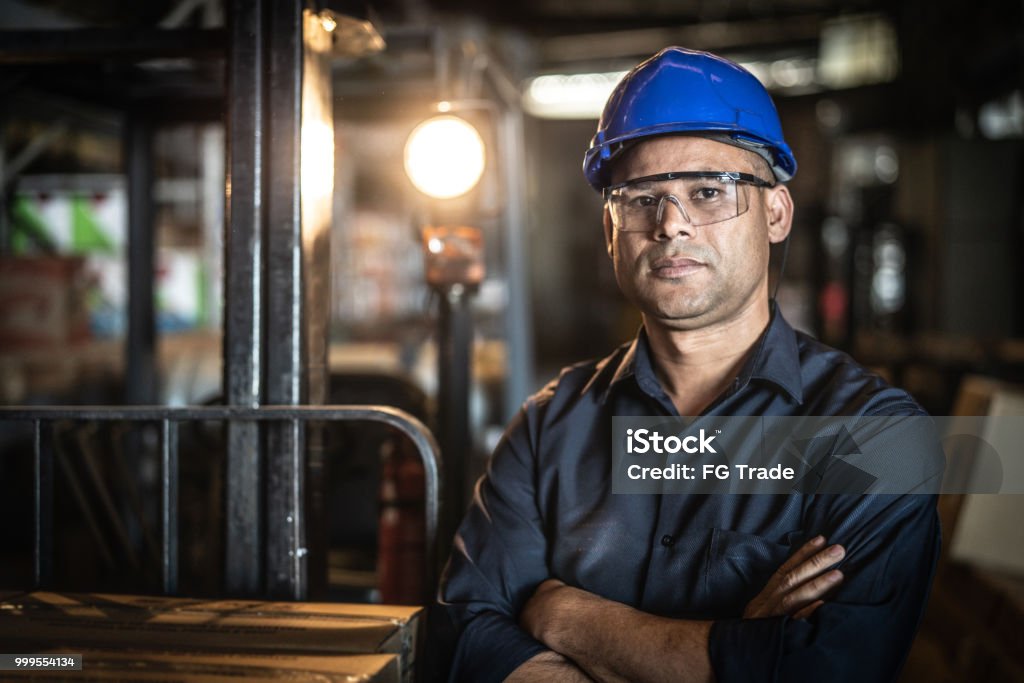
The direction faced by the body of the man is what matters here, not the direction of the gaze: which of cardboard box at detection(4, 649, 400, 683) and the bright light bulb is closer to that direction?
the cardboard box

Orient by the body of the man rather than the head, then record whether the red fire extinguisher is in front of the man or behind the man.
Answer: behind

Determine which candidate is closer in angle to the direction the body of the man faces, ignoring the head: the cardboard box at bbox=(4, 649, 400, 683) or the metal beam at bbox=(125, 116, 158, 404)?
the cardboard box

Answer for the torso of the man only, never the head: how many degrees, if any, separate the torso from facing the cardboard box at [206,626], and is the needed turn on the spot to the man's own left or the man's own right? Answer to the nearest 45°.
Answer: approximately 90° to the man's own right

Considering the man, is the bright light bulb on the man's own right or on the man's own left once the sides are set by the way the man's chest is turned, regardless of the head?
on the man's own right

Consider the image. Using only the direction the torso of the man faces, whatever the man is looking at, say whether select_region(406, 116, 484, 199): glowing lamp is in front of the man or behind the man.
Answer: behind

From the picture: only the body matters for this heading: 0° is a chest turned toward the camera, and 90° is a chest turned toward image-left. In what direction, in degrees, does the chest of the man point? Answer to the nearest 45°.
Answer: approximately 0°

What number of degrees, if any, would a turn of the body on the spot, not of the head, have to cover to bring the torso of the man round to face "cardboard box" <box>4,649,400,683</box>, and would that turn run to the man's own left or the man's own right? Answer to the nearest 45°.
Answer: approximately 45° to the man's own right
